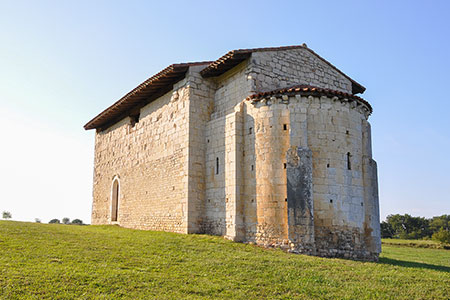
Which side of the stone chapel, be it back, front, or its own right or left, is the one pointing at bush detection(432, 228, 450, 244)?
back

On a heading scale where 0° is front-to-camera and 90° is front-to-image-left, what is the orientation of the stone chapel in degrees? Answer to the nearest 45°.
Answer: approximately 45°
